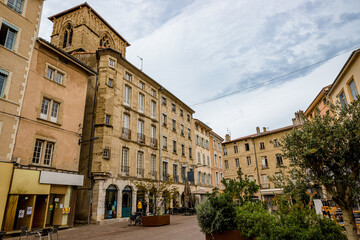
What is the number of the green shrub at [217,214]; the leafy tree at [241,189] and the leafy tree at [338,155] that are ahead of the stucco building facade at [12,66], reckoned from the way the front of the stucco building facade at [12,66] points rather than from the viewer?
3

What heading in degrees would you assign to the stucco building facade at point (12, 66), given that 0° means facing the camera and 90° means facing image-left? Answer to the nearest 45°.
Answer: approximately 315°

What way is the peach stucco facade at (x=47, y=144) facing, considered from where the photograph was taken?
facing the viewer and to the right of the viewer

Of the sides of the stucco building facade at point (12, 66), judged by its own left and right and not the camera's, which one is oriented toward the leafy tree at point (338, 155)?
front

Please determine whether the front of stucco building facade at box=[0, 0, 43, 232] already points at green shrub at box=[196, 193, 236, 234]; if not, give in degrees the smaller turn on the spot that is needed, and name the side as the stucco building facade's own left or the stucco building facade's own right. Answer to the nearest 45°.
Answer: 0° — it already faces it

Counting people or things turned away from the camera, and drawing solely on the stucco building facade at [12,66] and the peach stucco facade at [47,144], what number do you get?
0

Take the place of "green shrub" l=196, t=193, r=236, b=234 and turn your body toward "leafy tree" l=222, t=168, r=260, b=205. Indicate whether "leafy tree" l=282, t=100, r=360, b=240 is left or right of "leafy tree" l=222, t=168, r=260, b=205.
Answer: right

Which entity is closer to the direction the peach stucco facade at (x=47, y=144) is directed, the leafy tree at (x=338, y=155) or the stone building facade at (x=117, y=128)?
the leafy tree

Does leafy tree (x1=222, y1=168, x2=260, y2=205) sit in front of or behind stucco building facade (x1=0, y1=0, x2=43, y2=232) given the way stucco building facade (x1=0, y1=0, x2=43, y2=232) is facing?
in front

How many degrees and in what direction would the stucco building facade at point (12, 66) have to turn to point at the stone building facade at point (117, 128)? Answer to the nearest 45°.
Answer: approximately 90° to its left

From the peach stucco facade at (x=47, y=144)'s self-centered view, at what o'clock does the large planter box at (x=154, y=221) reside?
The large planter box is roughly at 11 o'clock from the peach stucco facade.
